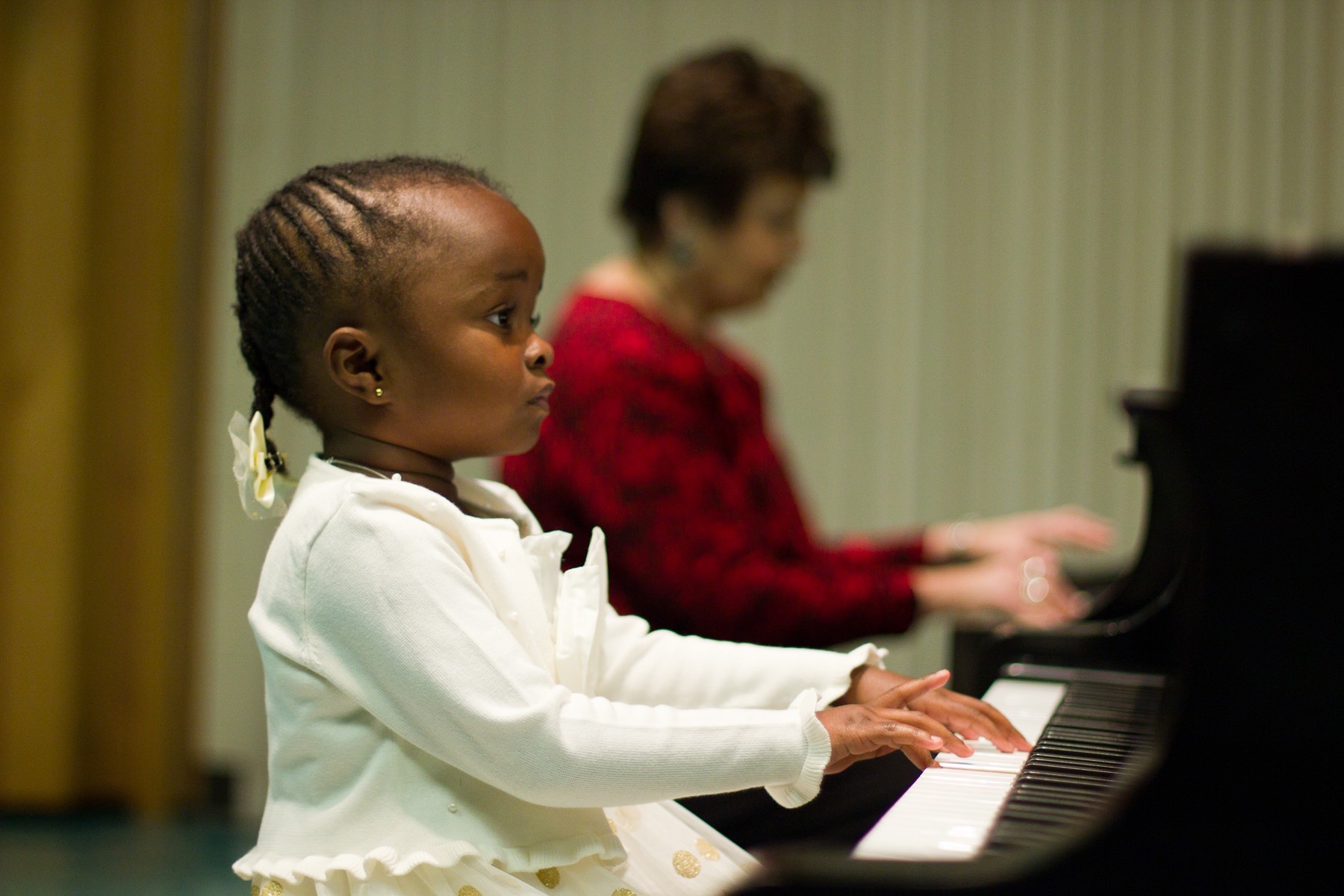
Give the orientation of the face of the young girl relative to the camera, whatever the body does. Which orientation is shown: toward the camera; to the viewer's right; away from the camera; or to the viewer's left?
to the viewer's right

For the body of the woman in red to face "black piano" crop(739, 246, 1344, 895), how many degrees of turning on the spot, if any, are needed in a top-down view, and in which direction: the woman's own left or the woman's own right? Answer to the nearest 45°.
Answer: approximately 90° to the woman's own right

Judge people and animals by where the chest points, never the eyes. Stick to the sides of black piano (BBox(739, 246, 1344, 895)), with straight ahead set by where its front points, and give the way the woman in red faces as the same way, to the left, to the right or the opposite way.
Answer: the opposite way

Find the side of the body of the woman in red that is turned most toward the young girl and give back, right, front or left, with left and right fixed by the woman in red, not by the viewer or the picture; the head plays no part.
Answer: right

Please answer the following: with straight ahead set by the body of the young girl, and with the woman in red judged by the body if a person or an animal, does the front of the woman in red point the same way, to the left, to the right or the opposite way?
the same way

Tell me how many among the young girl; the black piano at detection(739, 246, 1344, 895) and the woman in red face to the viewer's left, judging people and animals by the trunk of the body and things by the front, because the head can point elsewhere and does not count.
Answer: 1

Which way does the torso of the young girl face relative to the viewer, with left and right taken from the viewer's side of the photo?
facing to the right of the viewer

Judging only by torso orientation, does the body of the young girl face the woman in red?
no

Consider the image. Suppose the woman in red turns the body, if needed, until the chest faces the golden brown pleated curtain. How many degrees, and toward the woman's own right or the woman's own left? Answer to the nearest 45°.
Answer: approximately 135° to the woman's own left

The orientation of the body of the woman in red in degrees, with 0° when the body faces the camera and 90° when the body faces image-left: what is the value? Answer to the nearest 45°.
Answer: approximately 270°

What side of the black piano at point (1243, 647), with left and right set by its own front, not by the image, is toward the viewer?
left
